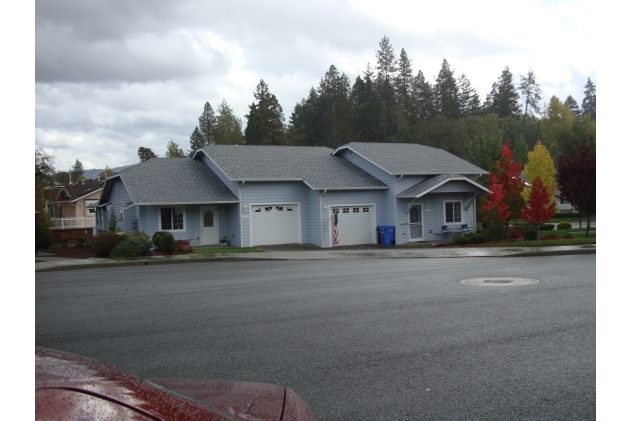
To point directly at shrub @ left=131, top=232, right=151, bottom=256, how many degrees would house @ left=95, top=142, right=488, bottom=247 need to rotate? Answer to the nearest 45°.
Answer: approximately 45° to its right

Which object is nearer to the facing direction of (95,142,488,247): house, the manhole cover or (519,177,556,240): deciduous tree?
the manhole cover

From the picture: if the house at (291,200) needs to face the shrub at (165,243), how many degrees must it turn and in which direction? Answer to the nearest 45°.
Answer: approximately 45° to its right

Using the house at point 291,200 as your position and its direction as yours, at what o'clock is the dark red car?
The dark red car is roughly at 12 o'clock from the house.

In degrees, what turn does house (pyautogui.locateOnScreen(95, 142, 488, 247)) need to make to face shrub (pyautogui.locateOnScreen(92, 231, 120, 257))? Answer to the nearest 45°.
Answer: approximately 45° to its right

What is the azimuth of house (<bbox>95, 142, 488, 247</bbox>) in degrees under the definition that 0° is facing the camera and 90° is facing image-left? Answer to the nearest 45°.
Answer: approximately 0°

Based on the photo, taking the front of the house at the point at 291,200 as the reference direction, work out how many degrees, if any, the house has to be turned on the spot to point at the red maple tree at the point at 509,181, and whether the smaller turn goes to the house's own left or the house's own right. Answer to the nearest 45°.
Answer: approximately 90° to the house's own left

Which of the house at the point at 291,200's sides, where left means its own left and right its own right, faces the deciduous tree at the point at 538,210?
left
